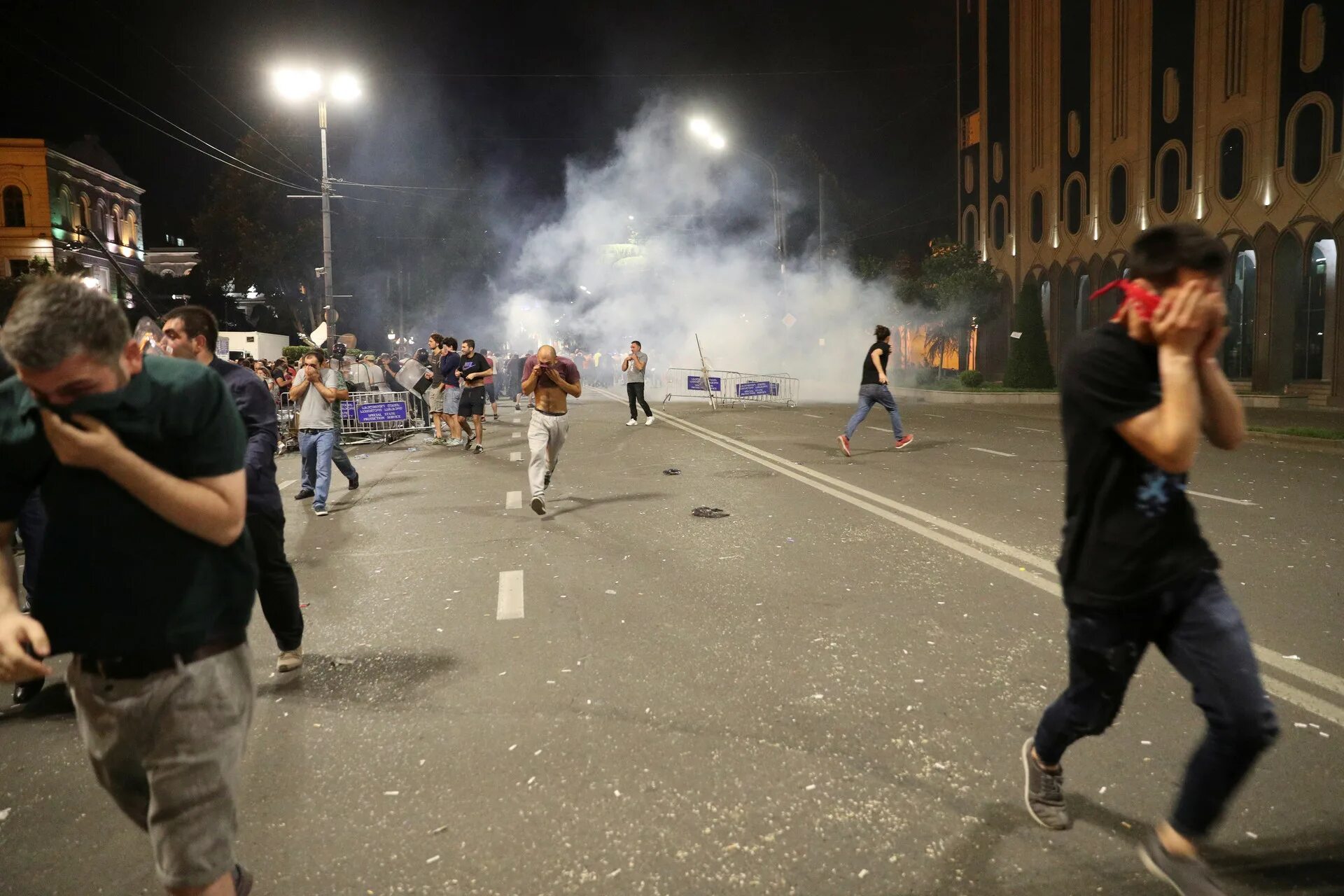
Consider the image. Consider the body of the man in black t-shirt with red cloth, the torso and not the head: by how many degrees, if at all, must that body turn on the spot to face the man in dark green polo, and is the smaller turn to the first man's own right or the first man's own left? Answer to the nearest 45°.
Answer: approximately 90° to the first man's own right

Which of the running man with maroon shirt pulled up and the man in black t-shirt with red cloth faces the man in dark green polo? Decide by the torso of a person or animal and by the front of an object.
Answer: the running man with maroon shirt pulled up

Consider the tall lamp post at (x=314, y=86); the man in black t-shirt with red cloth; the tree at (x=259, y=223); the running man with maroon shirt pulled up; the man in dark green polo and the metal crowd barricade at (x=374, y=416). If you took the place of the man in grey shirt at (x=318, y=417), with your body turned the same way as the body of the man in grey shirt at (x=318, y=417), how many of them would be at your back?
3

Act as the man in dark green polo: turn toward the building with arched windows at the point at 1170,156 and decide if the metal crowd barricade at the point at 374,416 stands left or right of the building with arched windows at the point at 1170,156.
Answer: left

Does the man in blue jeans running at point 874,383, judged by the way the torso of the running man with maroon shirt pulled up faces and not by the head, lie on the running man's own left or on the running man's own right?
on the running man's own left

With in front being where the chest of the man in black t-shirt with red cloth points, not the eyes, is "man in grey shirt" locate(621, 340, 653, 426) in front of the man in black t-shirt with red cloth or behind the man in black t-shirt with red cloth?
behind

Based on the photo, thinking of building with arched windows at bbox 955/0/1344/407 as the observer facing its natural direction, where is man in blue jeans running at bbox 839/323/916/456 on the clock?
The man in blue jeans running is roughly at 11 o'clock from the building with arched windows.

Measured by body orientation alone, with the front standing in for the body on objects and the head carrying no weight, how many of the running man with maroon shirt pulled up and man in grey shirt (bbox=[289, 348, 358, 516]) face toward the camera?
2

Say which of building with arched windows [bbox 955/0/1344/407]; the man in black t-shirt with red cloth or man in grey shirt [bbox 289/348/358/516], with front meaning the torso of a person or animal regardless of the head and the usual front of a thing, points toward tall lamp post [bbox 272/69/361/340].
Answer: the building with arched windows
